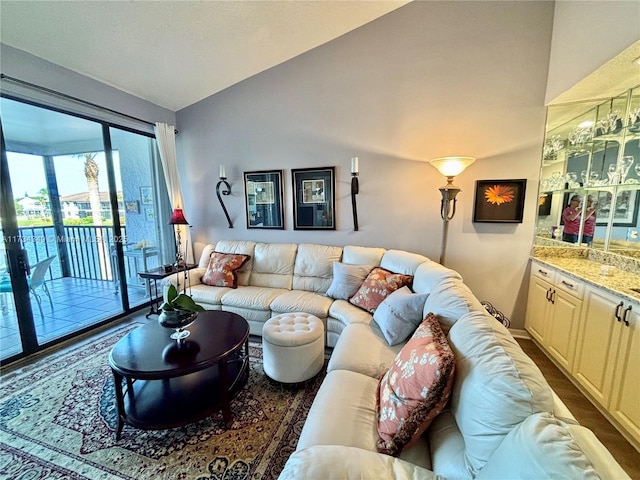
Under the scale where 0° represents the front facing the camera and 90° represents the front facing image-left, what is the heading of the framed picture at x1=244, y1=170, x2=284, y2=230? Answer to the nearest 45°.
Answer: approximately 0°

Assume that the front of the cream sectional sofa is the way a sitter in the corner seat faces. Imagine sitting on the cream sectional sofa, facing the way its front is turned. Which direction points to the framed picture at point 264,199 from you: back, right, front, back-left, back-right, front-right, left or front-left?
right

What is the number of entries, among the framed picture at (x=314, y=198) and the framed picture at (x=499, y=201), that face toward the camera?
2

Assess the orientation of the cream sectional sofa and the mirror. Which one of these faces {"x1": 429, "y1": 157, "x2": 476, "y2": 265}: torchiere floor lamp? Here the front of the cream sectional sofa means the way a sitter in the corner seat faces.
the mirror

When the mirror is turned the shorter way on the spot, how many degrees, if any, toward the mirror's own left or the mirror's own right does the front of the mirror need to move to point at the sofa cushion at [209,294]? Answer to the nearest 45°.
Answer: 0° — it already faces it

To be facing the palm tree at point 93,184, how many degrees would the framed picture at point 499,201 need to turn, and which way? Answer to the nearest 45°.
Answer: approximately 45° to its right

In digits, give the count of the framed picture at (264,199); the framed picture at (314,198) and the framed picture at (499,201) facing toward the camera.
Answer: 3

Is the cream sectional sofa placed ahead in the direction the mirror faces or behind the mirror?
ahead

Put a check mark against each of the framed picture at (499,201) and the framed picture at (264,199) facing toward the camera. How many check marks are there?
2

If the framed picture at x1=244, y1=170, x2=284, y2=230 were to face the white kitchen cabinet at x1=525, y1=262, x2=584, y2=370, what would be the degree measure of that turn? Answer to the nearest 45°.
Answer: approximately 45° to its left

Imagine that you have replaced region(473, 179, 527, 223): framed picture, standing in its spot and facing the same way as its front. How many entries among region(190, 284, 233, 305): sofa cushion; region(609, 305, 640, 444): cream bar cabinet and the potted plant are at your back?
0

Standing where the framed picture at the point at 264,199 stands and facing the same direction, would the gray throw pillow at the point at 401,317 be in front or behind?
in front

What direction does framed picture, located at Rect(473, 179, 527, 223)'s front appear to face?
toward the camera

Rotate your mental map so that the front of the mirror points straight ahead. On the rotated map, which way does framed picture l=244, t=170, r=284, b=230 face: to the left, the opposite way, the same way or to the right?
to the left

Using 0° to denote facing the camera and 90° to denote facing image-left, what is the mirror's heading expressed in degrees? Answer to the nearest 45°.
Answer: approximately 45°

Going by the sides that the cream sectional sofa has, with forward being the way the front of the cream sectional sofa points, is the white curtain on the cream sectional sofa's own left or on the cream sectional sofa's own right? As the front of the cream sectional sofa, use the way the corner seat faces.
on the cream sectional sofa's own right

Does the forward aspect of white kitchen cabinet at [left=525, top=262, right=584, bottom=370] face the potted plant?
yes

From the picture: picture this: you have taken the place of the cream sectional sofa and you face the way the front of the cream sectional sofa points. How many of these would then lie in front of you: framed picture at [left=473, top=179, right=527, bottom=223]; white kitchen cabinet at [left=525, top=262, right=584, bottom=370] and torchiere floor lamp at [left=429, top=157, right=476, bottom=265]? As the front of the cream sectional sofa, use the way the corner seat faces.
0

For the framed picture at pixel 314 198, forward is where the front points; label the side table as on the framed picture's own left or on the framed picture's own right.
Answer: on the framed picture's own right
